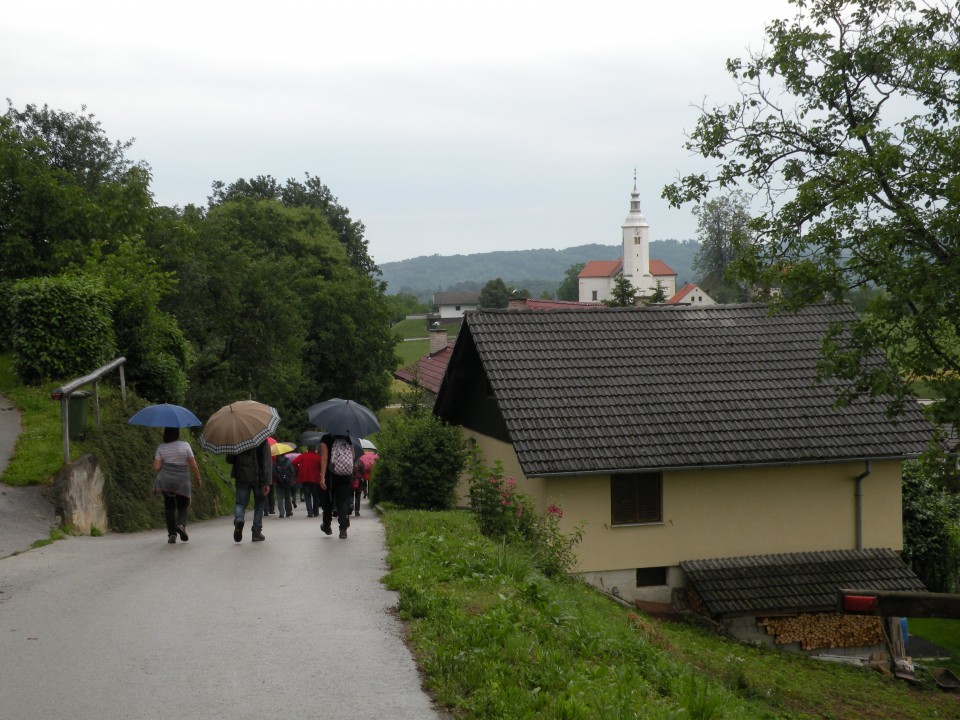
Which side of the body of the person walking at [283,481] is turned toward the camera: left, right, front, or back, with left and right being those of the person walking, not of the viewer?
back

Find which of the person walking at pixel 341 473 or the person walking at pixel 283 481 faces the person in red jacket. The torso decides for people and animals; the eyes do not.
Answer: the person walking at pixel 341 473

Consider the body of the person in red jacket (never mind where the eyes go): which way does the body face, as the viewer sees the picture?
away from the camera

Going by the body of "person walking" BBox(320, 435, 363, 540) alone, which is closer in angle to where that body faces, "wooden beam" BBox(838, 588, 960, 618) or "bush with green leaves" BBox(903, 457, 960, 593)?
the bush with green leaves

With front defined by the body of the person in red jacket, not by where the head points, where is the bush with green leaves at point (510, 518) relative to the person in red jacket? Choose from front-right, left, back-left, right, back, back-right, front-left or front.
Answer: back-right

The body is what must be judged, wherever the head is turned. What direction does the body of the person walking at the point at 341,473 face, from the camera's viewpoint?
away from the camera

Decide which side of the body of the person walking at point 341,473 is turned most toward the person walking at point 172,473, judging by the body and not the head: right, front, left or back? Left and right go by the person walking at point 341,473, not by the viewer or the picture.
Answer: left

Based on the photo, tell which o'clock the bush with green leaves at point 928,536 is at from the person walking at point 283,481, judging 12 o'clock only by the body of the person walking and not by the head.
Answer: The bush with green leaves is roughly at 3 o'clock from the person walking.

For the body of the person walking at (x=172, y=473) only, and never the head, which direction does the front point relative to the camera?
away from the camera

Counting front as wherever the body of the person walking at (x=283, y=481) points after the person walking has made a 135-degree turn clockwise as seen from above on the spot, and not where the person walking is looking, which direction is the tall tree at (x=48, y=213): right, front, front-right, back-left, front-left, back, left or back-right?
back

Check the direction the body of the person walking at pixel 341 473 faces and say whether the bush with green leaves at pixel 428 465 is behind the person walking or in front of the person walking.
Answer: in front

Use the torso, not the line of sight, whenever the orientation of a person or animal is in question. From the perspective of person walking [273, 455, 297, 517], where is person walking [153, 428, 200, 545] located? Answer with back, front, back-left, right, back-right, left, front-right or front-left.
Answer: back

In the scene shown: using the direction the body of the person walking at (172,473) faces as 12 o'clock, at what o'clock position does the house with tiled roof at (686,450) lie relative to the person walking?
The house with tiled roof is roughly at 2 o'clock from the person walking.

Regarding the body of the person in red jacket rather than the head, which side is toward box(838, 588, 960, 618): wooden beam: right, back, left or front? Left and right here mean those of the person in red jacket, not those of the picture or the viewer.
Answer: back
